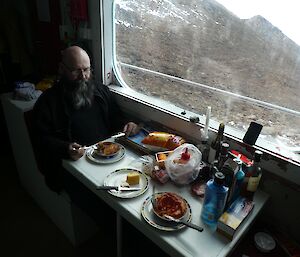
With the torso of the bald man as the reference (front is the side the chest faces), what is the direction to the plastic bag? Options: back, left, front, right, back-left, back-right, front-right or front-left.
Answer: front

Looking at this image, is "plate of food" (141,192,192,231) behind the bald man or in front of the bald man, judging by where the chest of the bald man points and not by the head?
in front

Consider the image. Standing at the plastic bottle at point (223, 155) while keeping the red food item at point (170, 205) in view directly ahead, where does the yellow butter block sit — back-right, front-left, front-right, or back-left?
front-right

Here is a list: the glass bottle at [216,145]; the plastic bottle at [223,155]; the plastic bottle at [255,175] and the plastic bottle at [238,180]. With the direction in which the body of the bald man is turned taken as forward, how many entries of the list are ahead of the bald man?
4

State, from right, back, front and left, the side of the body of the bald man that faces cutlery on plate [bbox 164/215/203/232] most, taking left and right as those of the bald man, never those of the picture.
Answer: front

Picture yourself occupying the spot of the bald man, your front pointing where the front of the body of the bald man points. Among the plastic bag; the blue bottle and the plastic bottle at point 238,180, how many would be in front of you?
3

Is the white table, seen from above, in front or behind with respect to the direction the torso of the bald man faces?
in front

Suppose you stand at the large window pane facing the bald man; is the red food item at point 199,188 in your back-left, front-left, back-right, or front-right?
front-left

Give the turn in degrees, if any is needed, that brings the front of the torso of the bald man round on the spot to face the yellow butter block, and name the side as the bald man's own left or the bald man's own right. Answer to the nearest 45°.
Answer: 0° — they already face it

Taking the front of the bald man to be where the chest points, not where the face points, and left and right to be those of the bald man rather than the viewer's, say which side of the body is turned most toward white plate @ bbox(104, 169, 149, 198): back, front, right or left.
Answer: front

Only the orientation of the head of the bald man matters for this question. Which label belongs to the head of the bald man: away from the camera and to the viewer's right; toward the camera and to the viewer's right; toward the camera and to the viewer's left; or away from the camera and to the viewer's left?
toward the camera and to the viewer's right

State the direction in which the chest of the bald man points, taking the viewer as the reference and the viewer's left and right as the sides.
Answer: facing the viewer and to the right of the viewer

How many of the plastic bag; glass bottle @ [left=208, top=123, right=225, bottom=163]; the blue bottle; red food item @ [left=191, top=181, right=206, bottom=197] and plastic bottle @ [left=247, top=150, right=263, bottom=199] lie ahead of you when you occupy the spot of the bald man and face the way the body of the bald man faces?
5

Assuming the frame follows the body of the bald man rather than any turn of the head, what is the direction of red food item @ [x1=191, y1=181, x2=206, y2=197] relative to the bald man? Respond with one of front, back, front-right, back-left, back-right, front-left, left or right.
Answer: front

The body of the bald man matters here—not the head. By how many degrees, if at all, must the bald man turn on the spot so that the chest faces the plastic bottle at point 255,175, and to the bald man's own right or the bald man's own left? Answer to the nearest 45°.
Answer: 0° — they already face it

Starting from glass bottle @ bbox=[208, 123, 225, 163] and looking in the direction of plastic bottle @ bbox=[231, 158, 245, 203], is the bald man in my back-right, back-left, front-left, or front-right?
back-right
